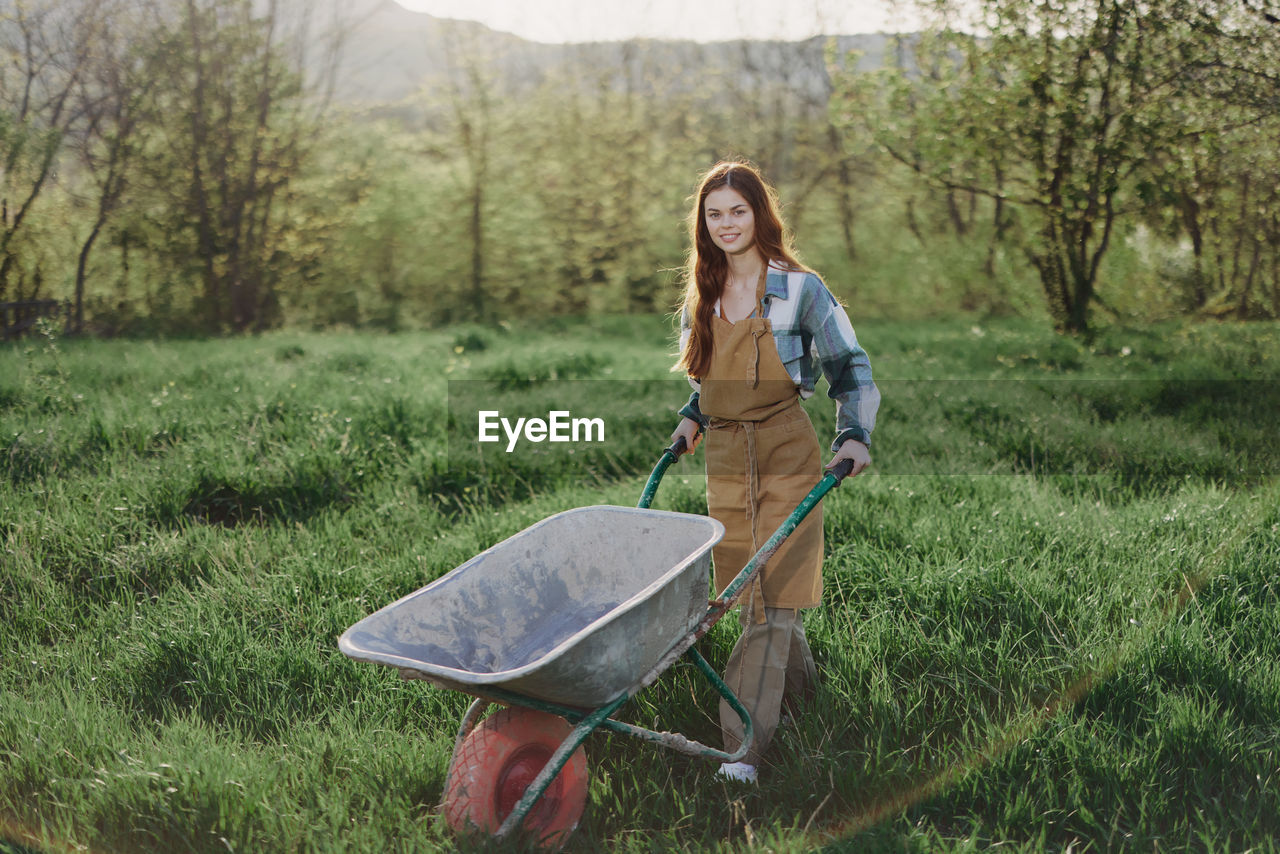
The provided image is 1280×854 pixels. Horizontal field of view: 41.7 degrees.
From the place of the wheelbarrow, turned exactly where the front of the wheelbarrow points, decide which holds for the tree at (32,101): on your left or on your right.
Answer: on your right

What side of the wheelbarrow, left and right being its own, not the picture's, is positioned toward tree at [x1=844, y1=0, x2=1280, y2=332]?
back

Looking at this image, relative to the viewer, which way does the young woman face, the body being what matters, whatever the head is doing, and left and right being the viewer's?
facing the viewer and to the left of the viewer

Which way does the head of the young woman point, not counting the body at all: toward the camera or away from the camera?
toward the camera

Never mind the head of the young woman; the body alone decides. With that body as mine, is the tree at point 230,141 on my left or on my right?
on my right

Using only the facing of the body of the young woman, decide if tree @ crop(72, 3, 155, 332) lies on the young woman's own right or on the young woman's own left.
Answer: on the young woman's own right
